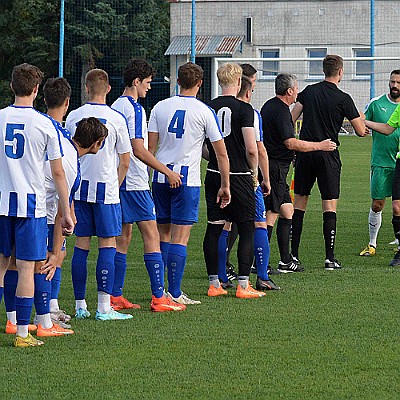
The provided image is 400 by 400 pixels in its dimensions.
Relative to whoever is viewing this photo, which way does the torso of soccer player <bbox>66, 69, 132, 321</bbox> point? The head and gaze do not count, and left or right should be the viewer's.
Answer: facing away from the viewer and to the right of the viewer

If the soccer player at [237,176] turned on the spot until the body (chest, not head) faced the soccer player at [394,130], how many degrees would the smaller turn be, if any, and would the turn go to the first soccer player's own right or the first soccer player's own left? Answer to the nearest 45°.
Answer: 0° — they already face them

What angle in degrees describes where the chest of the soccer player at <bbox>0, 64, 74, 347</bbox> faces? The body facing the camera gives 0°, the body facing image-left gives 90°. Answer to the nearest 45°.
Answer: approximately 225°

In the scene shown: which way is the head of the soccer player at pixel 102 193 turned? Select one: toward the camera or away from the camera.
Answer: away from the camera

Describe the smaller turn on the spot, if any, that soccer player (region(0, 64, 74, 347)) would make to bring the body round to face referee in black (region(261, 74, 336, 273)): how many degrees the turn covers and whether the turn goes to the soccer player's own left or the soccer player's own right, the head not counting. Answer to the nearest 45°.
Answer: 0° — they already face them

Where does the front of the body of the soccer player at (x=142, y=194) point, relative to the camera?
to the viewer's right

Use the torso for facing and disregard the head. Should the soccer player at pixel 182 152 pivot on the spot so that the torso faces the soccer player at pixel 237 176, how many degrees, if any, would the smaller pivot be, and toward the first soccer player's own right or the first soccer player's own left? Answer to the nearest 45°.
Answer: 0° — they already face them

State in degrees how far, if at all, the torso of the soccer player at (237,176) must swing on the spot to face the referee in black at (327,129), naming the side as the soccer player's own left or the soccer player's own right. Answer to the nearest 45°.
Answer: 0° — they already face them
